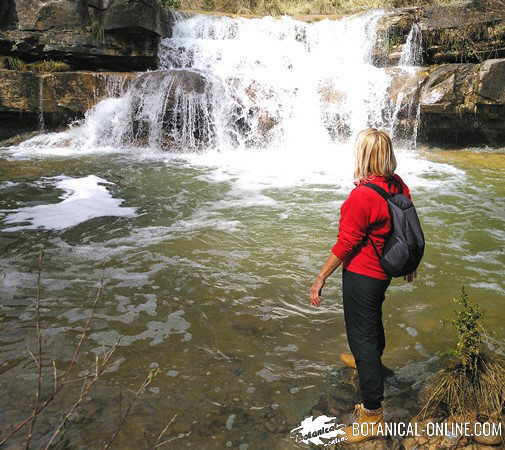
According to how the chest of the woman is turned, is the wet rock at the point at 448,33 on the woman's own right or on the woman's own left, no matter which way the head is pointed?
on the woman's own right

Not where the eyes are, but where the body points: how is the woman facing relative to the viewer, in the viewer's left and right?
facing away from the viewer and to the left of the viewer

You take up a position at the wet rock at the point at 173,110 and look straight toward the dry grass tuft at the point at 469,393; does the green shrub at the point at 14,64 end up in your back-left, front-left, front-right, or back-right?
back-right

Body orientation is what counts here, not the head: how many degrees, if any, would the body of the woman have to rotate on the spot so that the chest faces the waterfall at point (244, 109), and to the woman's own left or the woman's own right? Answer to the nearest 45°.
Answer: approximately 45° to the woman's own right

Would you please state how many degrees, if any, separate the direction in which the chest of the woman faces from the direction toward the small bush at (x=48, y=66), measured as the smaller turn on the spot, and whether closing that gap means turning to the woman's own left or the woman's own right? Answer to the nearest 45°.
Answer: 0° — they already face it

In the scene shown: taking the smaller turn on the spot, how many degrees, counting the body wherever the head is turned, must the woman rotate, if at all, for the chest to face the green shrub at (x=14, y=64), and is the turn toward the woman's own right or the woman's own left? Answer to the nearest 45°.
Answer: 0° — they already face it

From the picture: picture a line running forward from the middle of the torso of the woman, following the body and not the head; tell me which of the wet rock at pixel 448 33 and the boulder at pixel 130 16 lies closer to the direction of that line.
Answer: the boulder
